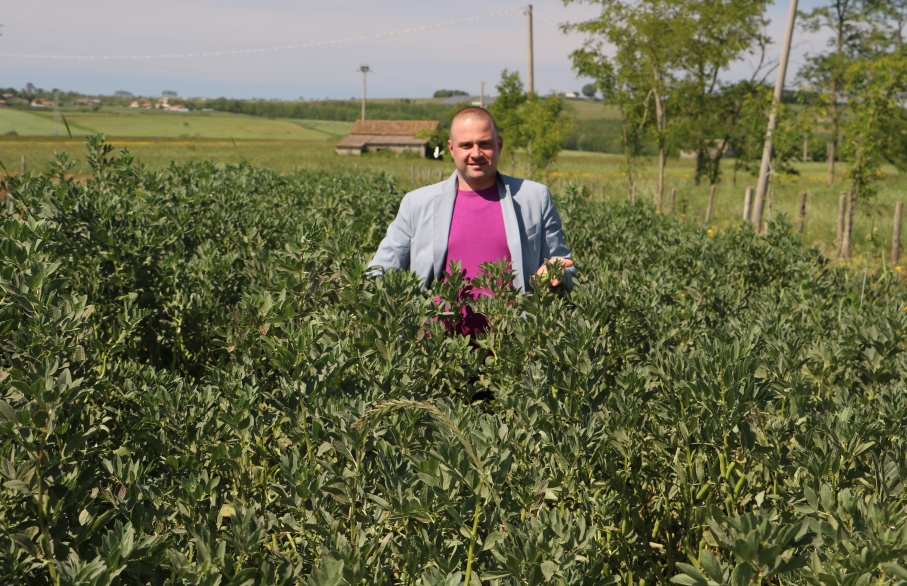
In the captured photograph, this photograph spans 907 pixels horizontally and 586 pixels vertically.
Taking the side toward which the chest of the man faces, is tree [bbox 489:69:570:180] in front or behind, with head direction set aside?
behind

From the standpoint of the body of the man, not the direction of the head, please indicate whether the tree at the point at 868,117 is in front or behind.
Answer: behind

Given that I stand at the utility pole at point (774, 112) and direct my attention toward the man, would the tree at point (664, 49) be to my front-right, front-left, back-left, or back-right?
back-right

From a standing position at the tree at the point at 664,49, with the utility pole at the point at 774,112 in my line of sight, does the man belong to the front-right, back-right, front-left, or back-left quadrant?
front-right

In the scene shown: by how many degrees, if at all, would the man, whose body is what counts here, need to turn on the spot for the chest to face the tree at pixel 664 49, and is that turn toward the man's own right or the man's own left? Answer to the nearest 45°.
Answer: approximately 180°

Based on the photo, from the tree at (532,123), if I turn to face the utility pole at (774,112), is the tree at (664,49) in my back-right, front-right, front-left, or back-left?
front-left

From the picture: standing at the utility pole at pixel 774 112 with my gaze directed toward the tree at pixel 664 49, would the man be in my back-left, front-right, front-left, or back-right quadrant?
back-left

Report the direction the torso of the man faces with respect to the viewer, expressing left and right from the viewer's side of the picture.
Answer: facing the viewer
